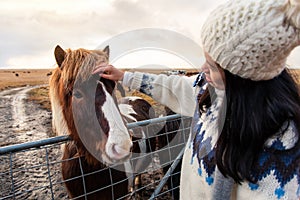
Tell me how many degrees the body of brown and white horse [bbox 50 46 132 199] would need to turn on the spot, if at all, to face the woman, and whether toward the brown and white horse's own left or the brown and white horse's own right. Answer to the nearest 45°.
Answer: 0° — it already faces them

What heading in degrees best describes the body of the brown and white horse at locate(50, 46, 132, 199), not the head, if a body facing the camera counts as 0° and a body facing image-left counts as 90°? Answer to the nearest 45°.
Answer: approximately 315°
